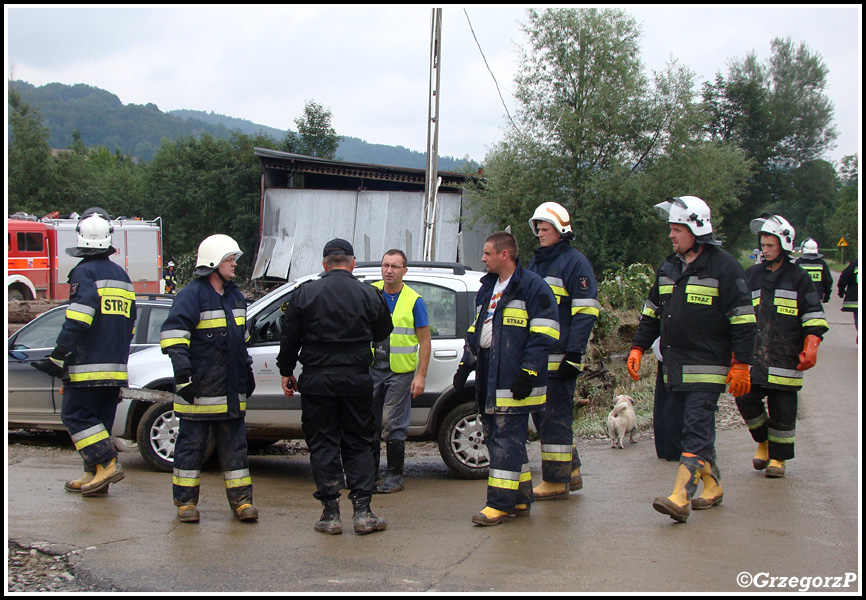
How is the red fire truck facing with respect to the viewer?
to the viewer's left

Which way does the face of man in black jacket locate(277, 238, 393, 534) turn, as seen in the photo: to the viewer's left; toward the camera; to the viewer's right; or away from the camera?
away from the camera

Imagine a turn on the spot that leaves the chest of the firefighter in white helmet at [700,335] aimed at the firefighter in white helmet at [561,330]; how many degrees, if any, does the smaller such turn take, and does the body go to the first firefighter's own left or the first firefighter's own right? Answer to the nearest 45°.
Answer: approximately 45° to the first firefighter's own right

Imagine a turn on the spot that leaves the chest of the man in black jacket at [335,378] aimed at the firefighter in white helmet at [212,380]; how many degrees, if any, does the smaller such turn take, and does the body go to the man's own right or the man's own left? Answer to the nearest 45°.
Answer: approximately 45° to the man's own left

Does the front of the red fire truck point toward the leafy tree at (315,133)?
no

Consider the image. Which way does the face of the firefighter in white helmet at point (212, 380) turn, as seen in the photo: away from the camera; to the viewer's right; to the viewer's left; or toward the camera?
to the viewer's right

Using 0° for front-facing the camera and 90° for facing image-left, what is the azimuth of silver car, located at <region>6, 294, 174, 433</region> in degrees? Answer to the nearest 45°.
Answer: approximately 90°

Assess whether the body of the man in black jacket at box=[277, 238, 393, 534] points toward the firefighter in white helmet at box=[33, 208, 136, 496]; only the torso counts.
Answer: no

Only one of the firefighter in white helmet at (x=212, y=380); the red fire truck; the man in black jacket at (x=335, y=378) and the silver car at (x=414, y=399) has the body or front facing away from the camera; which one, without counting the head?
the man in black jacket

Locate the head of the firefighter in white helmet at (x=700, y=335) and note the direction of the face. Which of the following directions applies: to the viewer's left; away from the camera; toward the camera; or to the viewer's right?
to the viewer's left

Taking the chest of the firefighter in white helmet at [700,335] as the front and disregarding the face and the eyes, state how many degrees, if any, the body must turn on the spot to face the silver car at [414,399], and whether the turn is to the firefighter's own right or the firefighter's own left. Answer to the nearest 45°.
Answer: approximately 45° to the firefighter's own right

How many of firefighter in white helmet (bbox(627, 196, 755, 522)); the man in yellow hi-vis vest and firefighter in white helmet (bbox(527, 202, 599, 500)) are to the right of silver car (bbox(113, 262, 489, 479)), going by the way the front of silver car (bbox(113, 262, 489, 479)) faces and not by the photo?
0

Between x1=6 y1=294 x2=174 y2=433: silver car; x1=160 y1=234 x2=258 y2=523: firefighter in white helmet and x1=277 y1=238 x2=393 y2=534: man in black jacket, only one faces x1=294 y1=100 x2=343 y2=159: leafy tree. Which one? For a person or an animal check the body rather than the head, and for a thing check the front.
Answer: the man in black jacket

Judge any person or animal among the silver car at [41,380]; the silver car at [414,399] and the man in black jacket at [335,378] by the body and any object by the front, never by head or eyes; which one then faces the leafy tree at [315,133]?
the man in black jacket

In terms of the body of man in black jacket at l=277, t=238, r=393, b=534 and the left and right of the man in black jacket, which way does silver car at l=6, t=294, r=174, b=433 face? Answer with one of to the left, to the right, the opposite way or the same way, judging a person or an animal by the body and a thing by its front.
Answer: to the left

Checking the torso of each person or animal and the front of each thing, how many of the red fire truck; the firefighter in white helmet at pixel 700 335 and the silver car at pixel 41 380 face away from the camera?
0

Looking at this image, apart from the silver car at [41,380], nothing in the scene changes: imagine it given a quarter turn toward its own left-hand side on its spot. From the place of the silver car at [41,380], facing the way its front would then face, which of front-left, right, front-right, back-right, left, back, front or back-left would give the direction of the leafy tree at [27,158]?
back

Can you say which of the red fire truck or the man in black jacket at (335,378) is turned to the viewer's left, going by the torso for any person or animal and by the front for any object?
the red fire truck

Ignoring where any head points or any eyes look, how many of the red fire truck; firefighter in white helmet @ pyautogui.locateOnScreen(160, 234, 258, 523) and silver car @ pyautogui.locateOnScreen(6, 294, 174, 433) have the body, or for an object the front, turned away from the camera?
0
